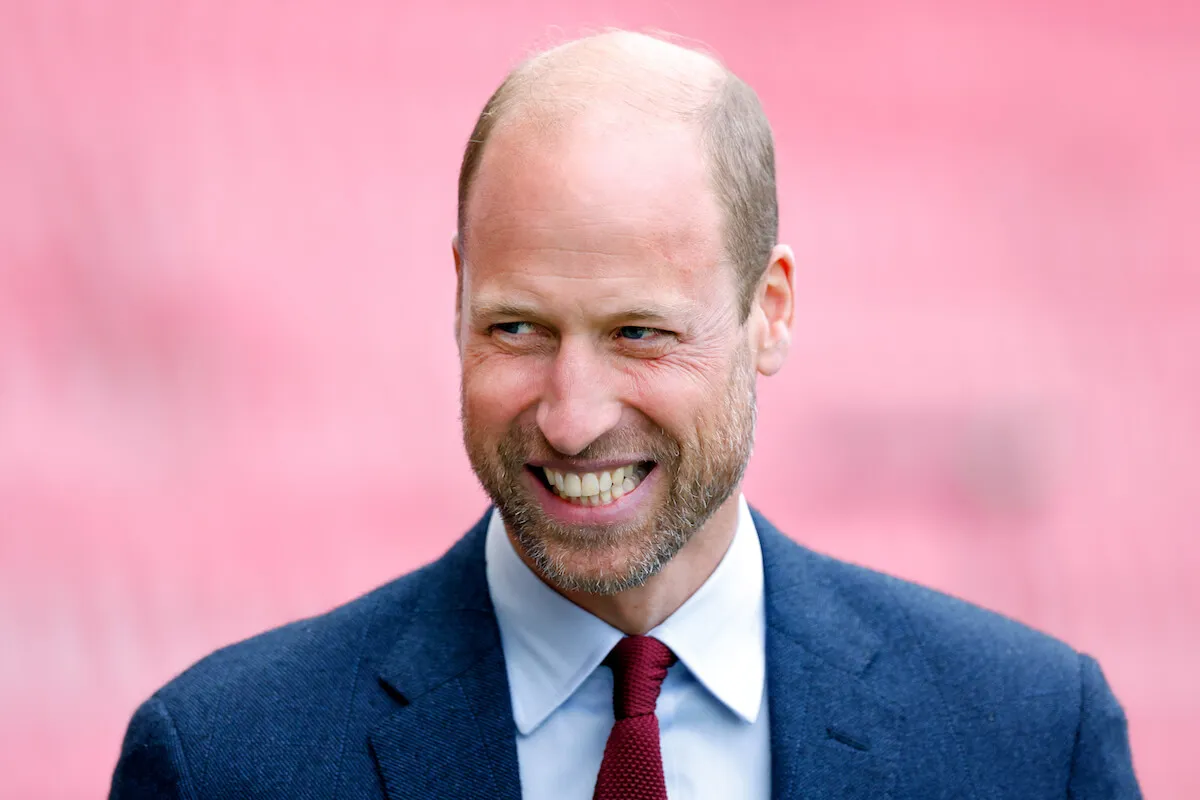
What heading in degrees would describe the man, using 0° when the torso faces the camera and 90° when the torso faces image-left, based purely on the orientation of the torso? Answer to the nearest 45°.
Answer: approximately 0°
